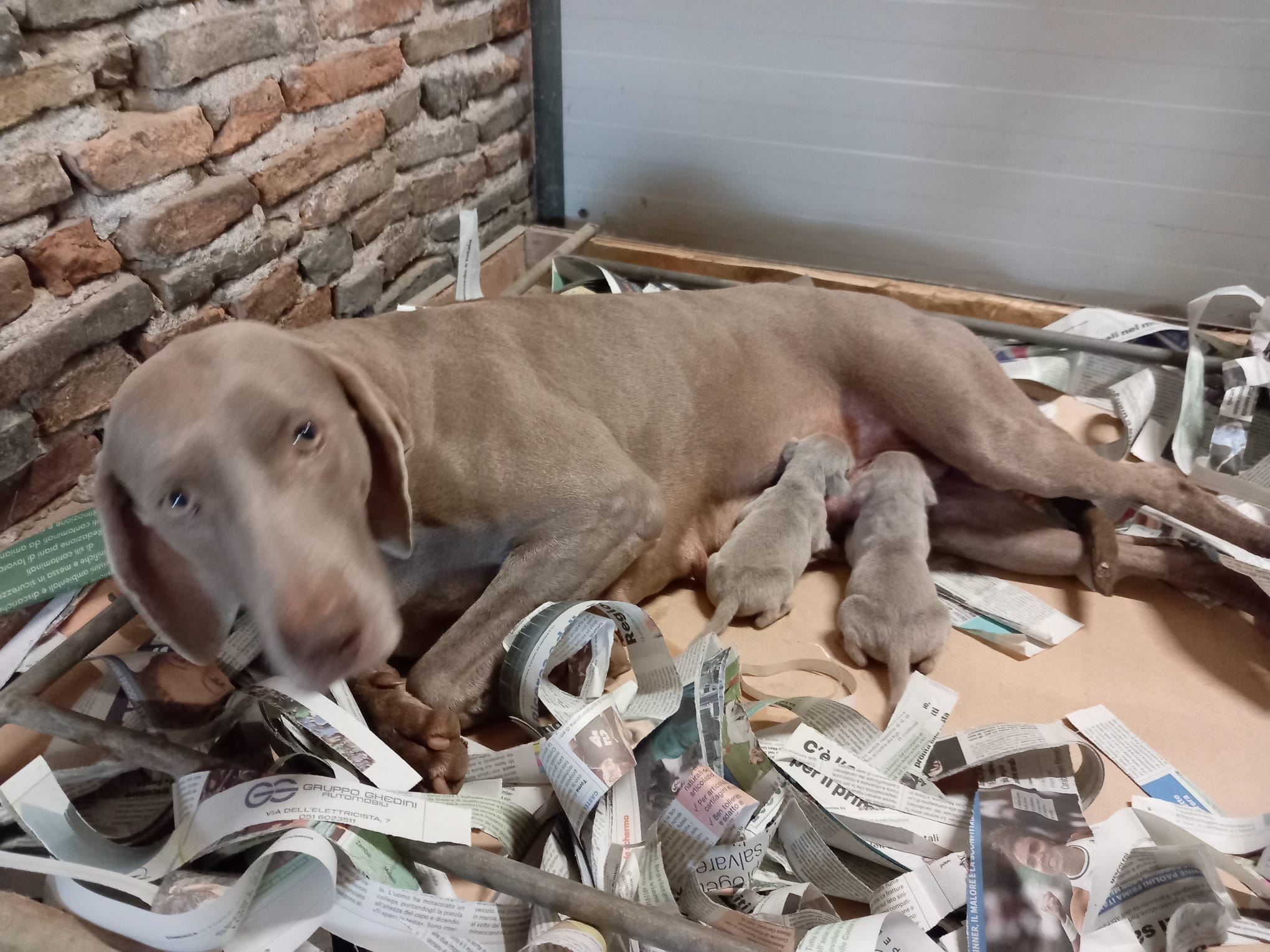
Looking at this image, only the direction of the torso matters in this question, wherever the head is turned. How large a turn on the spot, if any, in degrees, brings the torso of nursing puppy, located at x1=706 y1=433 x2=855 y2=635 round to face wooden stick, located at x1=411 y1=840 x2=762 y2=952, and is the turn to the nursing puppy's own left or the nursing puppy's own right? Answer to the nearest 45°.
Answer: approximately 135° to the nursing puppy's own right

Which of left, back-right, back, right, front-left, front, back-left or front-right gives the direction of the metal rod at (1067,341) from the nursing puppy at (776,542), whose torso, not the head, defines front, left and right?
front

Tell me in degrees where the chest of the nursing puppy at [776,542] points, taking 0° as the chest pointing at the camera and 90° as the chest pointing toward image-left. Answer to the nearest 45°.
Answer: approximately 225°

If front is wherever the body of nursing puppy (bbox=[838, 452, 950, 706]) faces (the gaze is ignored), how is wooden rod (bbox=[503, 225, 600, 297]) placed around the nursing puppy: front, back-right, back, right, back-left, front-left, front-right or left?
front-left

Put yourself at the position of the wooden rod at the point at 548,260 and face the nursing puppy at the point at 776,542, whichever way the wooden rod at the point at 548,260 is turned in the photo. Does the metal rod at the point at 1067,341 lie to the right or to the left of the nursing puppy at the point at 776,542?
left

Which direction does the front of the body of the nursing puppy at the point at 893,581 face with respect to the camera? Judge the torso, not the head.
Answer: away from the camera

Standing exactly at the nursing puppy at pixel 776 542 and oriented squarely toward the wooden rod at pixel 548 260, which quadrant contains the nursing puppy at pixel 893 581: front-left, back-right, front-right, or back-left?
back-right

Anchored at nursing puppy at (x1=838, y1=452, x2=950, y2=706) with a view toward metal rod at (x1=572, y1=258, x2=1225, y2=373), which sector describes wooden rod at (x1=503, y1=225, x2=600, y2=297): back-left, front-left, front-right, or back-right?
front-left

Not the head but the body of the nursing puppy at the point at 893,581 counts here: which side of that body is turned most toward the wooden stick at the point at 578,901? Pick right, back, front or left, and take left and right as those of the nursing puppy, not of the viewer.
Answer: back

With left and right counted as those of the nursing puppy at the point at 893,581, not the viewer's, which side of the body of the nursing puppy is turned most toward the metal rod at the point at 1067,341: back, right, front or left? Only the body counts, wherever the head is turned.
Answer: front
